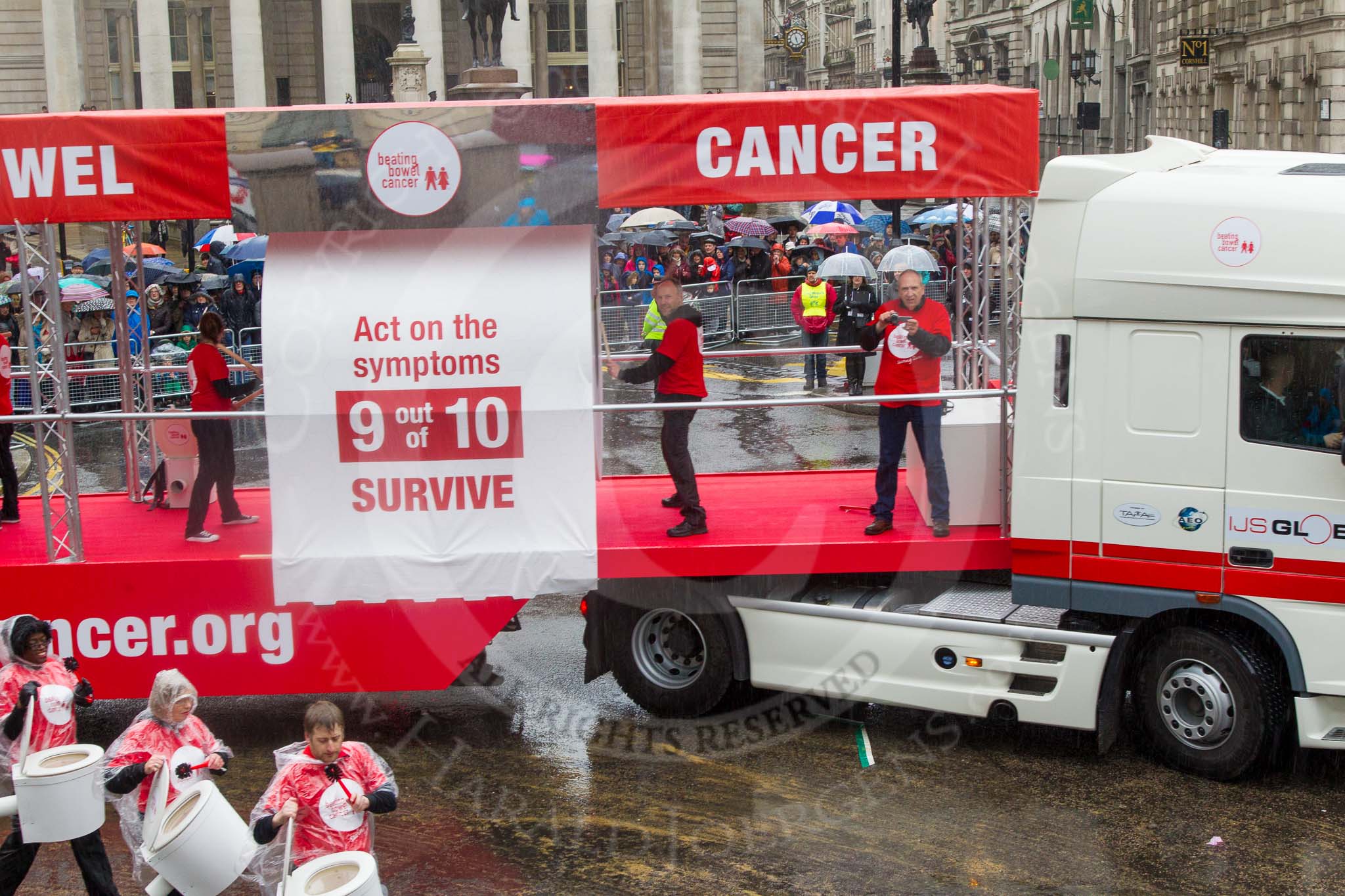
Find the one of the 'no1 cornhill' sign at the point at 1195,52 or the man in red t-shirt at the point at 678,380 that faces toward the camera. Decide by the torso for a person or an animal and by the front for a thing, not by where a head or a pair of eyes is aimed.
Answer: the 'no1 cornhill' sign

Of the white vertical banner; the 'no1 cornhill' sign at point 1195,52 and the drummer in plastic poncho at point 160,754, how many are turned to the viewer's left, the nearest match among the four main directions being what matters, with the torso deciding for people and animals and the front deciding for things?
0

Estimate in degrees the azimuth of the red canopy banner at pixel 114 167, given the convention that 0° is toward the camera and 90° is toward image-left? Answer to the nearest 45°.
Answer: approximately 0°

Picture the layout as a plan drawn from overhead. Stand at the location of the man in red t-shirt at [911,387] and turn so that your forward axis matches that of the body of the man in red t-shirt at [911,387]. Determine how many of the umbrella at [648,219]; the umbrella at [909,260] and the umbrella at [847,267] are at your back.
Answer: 3

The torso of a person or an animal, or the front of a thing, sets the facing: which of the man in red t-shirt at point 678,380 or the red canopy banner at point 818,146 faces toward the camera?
the red canopy banner

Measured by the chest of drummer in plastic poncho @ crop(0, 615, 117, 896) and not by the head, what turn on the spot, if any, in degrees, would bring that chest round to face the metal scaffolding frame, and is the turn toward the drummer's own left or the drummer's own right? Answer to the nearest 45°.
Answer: approximately 135° to the drummer's own left

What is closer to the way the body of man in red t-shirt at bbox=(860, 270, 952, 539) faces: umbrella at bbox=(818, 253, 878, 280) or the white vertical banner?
the white vertical banner

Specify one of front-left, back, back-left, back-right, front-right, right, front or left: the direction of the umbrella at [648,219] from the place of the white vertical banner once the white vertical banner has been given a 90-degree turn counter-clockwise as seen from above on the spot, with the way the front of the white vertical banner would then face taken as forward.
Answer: left

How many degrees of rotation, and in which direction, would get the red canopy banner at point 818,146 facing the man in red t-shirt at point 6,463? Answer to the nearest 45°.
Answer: approximately 90° to its right

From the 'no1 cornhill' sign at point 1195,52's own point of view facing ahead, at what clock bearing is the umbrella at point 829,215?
The umbrella is roughly at 1 o'clock from the 'no1 cornhill' sign.

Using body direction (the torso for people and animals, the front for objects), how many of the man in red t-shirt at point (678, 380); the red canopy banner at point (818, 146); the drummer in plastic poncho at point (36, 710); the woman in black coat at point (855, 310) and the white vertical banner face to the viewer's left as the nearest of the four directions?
1

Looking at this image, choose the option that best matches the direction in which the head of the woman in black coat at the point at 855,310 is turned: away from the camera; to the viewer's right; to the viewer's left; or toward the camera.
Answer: toward the camera

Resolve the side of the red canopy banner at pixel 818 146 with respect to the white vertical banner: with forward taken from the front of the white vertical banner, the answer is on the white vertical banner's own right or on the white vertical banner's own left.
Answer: on the white vertical banner's own left

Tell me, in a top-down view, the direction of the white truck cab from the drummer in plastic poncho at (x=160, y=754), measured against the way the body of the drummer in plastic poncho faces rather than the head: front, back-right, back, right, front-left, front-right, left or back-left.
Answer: front-left

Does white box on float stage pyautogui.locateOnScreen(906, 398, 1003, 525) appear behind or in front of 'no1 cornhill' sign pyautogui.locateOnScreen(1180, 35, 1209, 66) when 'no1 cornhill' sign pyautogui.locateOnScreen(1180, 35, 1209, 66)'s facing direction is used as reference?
in front

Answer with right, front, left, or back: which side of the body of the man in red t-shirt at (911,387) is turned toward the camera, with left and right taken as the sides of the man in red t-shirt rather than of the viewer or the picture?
front

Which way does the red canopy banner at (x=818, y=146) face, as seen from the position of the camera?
facing the viewer

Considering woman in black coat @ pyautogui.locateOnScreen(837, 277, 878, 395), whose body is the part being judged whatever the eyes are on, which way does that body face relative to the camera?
toward the camera

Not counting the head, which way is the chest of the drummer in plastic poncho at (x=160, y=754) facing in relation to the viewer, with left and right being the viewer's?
facing the viewer and to the right of the viewer

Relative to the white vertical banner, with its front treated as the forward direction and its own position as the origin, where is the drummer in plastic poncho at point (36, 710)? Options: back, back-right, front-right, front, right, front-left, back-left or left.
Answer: front-right

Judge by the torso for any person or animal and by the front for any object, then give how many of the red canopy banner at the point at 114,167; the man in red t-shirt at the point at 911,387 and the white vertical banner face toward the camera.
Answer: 3
